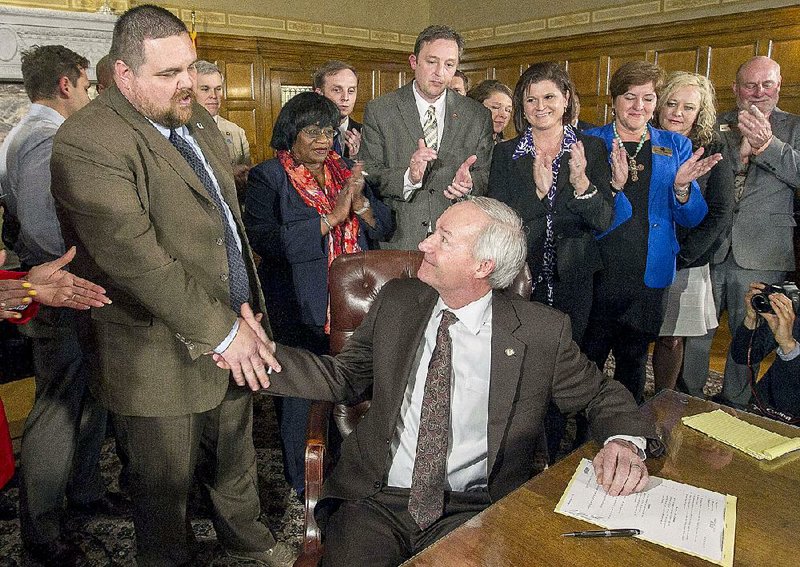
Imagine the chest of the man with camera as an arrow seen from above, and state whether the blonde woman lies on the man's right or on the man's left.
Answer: on the man's right

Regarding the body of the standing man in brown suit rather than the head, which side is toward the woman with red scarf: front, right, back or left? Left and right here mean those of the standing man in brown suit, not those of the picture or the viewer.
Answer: left

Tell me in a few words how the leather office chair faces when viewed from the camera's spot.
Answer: facing the viewer

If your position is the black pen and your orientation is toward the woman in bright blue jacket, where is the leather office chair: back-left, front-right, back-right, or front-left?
front-left

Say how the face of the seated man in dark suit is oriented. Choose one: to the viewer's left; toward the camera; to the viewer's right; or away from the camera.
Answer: to the viewer's left

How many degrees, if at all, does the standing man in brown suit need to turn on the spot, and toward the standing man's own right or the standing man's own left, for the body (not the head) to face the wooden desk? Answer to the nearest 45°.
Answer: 0° — they already face it

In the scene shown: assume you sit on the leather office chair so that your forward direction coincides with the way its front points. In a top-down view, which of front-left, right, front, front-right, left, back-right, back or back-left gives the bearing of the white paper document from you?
front-left

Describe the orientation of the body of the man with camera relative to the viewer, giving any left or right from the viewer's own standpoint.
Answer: facing the viewer and to the left of the viewer

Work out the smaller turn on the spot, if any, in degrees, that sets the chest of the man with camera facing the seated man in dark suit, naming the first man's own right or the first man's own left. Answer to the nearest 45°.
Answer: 0° — they already face them

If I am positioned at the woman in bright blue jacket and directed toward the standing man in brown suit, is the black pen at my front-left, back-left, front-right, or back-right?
front-left

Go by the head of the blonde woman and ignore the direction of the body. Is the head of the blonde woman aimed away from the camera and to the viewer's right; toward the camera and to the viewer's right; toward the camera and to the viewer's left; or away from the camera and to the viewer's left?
toward the camera and to the viewer's left

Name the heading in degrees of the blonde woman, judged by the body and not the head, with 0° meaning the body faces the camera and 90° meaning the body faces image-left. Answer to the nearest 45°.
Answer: approximately 45°

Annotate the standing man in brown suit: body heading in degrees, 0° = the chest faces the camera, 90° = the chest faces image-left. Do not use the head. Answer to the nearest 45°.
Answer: approximately 315°

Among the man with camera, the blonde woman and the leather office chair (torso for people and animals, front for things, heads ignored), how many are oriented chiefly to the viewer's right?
0

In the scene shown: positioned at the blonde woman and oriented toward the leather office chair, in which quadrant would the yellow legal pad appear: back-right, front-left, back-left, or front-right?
front-left

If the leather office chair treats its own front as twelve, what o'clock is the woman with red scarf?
The woman with red scarf is roughly at 5 o'clock from the leather office chair.

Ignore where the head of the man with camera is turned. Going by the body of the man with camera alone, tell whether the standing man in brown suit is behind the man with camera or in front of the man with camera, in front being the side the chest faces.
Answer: in front

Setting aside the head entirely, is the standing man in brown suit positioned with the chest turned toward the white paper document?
yes

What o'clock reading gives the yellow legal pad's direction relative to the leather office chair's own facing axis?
The yellow legal pad is roughly at 10 o'clock from the leather office chair.
